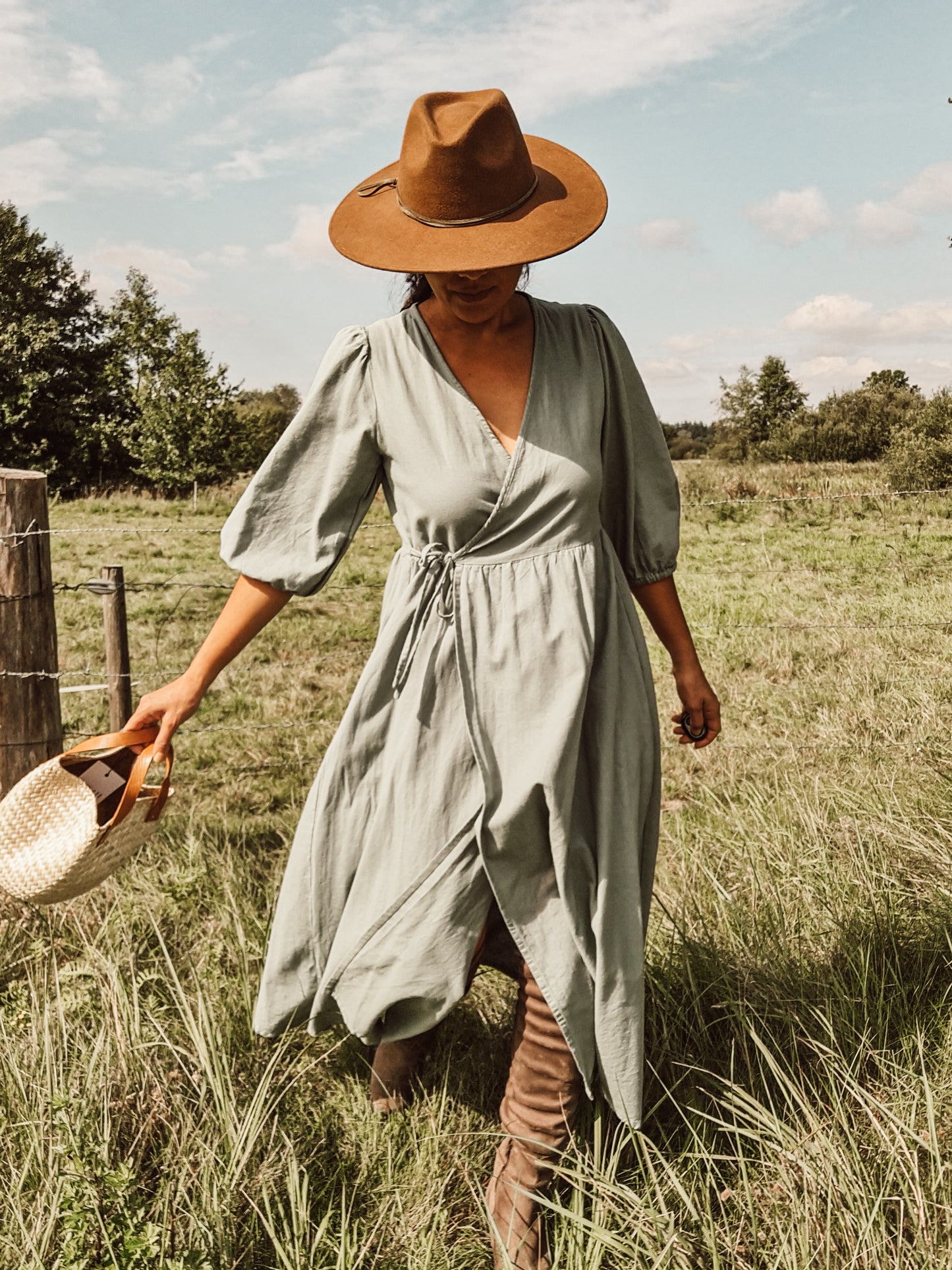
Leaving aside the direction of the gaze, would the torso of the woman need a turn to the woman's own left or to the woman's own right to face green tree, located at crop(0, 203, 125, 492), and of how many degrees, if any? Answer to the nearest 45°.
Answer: approximately 180°

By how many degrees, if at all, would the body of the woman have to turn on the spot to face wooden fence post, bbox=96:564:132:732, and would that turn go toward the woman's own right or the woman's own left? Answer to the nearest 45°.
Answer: approximately 135° to the woman's own right

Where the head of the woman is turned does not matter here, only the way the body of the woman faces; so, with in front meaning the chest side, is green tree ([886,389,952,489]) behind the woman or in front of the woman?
behind

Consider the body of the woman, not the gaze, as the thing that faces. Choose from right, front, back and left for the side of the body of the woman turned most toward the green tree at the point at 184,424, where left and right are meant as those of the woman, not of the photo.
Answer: back

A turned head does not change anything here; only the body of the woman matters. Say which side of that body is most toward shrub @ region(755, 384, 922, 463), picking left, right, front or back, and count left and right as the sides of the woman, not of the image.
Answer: back

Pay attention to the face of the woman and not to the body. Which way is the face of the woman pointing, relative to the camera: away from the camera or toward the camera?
toward the camera

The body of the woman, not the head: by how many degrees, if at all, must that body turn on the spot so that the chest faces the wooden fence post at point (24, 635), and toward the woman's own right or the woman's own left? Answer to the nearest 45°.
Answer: approximately 135° to the woman's own right

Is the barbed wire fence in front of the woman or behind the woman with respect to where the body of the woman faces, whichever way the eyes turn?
behind

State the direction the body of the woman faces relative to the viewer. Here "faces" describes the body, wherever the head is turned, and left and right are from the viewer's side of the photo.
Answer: facing the viewer
